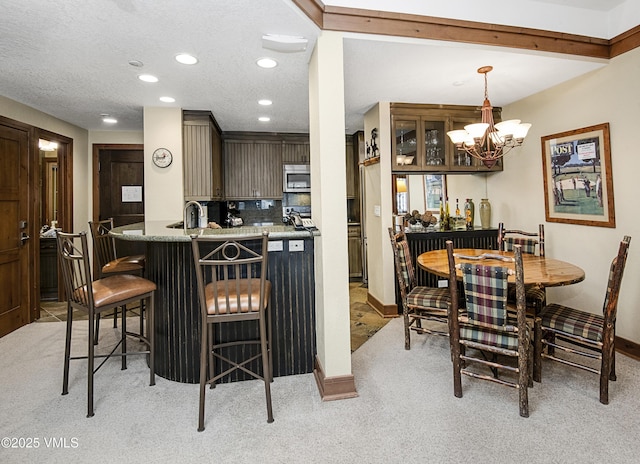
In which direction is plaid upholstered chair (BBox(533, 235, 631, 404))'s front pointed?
to the viewer's left

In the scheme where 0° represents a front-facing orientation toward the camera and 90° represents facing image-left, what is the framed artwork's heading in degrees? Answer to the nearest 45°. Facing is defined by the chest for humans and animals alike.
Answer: approximately 45°

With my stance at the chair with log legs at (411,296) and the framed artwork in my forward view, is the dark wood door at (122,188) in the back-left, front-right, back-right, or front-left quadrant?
back-left

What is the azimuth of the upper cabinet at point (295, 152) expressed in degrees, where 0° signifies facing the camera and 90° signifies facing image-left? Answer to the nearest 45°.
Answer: approximately 0°

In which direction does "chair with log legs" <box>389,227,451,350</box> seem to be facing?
to the viewer's right

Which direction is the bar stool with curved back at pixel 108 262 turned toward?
to the viewer's right

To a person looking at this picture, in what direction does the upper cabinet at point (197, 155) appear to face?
facing to the right of the viewer

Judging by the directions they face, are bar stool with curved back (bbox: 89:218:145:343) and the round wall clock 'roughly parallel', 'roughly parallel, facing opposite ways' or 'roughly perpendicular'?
roughly perpendicular
